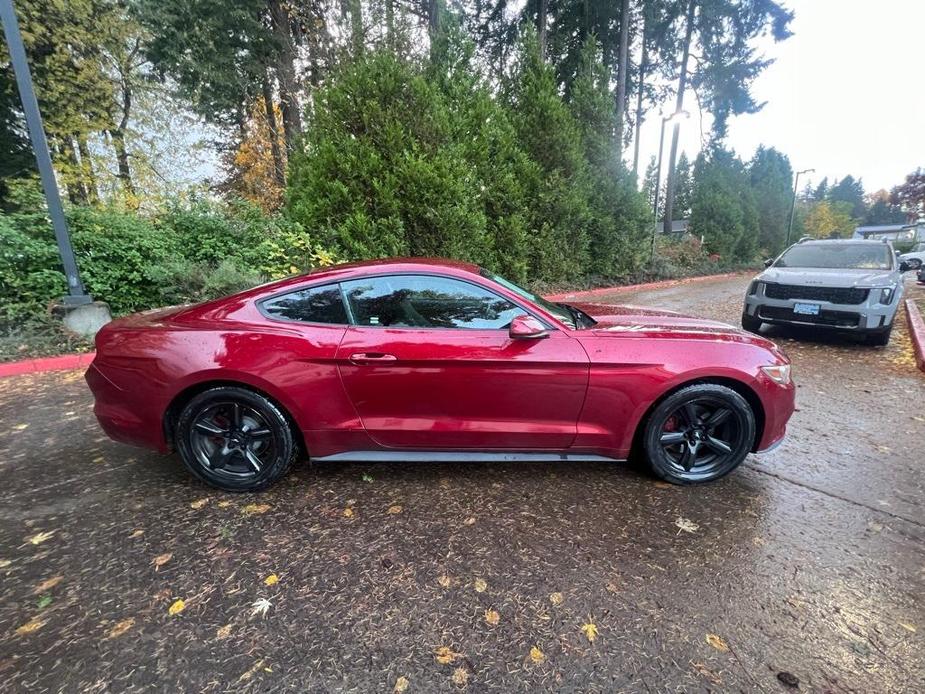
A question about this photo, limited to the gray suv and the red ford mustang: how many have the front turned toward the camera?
1

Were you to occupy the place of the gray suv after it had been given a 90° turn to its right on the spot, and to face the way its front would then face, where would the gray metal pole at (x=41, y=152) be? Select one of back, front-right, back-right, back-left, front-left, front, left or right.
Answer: front-left

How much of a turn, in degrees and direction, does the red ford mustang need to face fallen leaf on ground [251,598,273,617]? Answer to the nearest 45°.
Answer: approximately 135° to its right

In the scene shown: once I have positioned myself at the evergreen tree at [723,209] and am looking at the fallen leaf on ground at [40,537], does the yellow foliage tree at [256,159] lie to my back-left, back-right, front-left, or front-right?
front-right

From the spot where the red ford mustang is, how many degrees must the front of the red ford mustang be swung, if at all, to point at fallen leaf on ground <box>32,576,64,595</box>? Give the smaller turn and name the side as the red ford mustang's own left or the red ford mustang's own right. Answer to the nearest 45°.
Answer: approximately 180°

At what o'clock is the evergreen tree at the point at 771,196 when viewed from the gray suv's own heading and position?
The evergreen tree is roughly at 6 o'clock from the gray suv.

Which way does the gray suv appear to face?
toward the camera

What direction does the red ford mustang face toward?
to the viewer's right

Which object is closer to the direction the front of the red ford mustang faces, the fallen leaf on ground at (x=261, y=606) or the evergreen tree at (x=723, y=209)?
the evergreen tree

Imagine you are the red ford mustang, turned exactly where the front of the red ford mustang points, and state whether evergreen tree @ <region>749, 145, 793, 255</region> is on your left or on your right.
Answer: on your left

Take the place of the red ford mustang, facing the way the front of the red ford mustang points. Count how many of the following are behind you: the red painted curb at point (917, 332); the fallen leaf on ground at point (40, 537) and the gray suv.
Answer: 1

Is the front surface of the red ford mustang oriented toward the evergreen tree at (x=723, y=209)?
no

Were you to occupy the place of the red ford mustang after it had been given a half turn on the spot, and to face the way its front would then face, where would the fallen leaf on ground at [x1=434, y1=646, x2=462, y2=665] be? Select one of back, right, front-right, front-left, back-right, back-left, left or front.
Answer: left

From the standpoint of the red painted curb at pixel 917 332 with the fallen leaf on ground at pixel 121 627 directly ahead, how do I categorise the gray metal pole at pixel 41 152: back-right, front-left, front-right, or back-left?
front-right

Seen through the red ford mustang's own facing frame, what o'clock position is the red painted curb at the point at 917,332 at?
The red painted curb is roughly at 11 o'clock from the red ford mustang.

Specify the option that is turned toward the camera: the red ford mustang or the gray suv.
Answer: the gray suv

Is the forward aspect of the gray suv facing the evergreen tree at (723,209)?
no

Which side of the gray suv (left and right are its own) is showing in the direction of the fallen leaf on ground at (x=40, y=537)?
front

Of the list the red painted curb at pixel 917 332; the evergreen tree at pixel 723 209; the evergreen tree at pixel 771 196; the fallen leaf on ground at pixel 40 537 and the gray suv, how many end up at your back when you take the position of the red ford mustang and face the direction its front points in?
1

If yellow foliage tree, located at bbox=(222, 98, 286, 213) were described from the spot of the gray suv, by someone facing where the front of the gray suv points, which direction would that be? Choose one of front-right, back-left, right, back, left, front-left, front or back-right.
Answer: right
